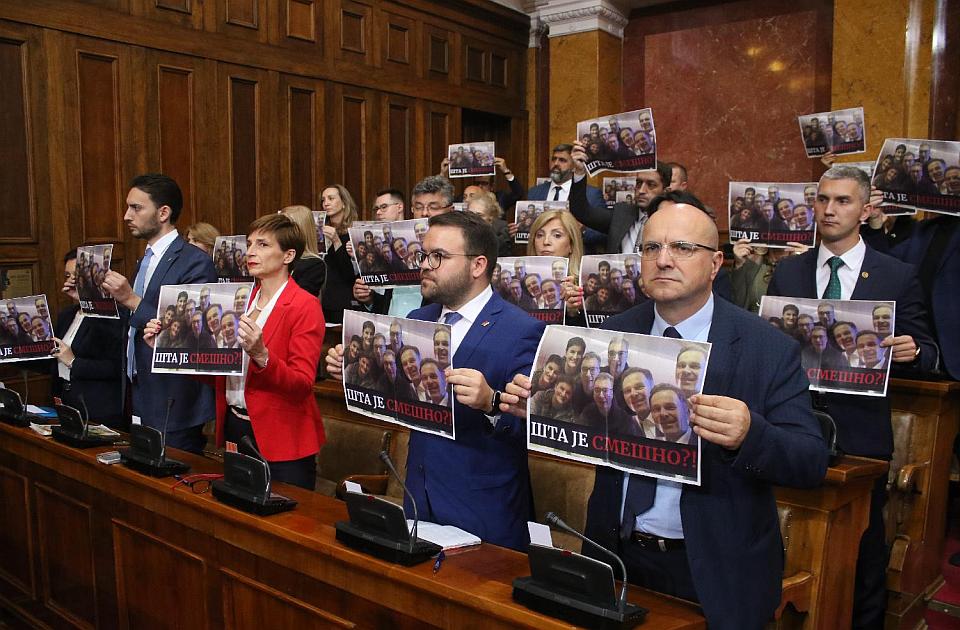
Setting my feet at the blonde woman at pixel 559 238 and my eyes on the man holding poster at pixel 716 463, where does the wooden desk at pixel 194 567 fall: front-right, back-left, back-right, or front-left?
front-right

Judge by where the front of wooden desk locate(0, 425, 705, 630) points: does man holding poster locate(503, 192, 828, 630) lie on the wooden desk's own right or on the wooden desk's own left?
on the wooden desk's own left

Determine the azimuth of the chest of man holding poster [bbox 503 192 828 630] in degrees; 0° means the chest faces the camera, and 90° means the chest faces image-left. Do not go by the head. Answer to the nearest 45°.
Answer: approximately 45°

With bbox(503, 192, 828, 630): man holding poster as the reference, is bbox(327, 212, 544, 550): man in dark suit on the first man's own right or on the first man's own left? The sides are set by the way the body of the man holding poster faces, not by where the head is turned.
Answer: on the first man's own right

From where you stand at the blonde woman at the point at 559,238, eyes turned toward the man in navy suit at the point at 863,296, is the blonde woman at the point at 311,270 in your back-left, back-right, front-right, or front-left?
back-right

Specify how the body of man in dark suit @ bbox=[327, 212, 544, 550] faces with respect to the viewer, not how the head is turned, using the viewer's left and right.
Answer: facing the viewer and to the left of the viewer

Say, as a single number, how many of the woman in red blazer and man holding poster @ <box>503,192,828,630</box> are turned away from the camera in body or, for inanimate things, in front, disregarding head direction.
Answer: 0

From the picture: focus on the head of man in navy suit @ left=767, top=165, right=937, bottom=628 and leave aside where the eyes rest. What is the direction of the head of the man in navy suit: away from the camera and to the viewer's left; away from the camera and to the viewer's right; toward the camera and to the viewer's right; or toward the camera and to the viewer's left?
toward the camera and to the viewer's left
